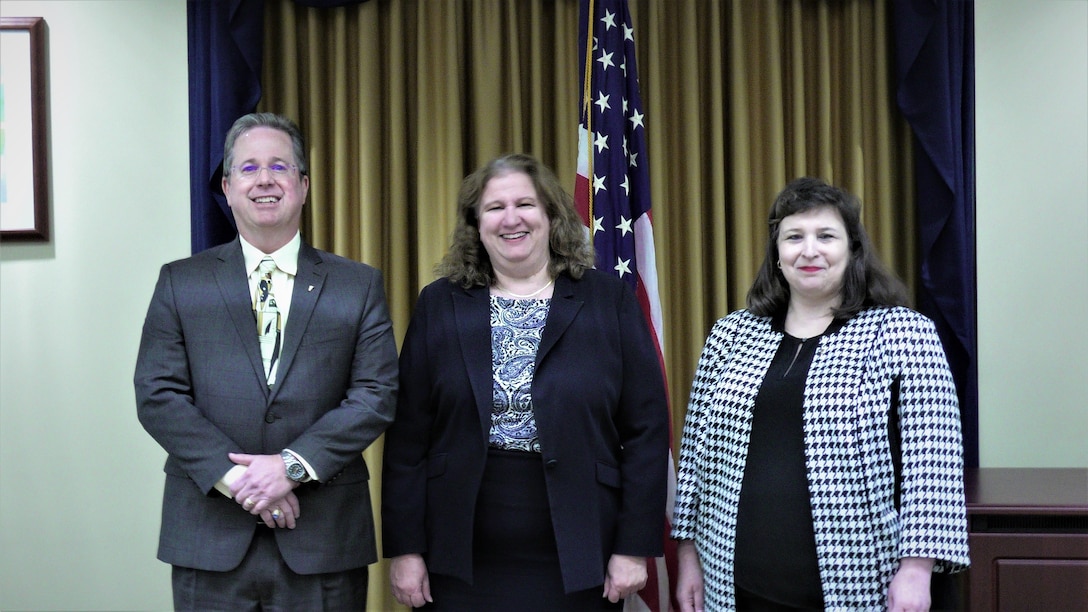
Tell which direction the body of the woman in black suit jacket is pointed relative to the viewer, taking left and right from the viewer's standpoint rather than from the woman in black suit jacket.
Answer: facing the viewer

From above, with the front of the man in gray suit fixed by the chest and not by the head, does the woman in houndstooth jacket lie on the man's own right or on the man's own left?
on the man's own left

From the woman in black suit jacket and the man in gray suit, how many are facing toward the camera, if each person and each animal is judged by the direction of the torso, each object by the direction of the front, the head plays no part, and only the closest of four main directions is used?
2

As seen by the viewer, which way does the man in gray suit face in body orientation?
toward the camera

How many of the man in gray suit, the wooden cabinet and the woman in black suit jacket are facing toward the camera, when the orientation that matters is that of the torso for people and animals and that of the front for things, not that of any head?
3

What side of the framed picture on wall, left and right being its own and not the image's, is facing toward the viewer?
front

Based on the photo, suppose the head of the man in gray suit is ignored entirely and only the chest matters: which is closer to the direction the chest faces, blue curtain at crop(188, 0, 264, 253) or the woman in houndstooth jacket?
the woman in houndstooth jacket

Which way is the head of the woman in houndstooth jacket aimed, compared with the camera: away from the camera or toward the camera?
toward the camera

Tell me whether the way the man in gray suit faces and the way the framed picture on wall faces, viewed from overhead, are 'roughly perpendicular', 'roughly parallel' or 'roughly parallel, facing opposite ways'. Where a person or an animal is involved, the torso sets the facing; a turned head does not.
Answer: roughly parallel

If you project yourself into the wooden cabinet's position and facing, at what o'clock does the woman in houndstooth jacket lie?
The woman in houndstooth jacket is roughly at 1 o'clock from the wooden cabinet.

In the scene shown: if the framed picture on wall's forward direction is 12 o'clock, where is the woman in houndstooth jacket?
The woman in houndstooth jacket is roughly at 11 o'clock from the framed picture on wall.

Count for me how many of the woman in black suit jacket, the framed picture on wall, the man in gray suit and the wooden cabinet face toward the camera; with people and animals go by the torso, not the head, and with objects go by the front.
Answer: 4

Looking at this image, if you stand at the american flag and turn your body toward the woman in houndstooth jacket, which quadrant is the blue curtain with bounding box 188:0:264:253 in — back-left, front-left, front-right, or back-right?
back-right

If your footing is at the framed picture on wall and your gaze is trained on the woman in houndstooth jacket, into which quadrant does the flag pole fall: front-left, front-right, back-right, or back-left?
front-left

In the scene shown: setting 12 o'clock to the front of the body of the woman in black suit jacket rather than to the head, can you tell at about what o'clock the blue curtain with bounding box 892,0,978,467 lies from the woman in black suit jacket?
The blue curtain is roughly at 8 o'clock from the woman in black suit jacket.

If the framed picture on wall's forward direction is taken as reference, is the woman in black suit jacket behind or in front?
in front

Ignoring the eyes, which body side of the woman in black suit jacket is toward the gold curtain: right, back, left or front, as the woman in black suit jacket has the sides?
back

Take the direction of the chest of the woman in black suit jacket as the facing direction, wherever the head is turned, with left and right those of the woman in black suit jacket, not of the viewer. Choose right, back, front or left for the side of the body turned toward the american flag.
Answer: back

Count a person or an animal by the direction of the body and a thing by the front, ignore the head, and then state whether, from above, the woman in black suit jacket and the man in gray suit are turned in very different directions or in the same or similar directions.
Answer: same or similar directions
